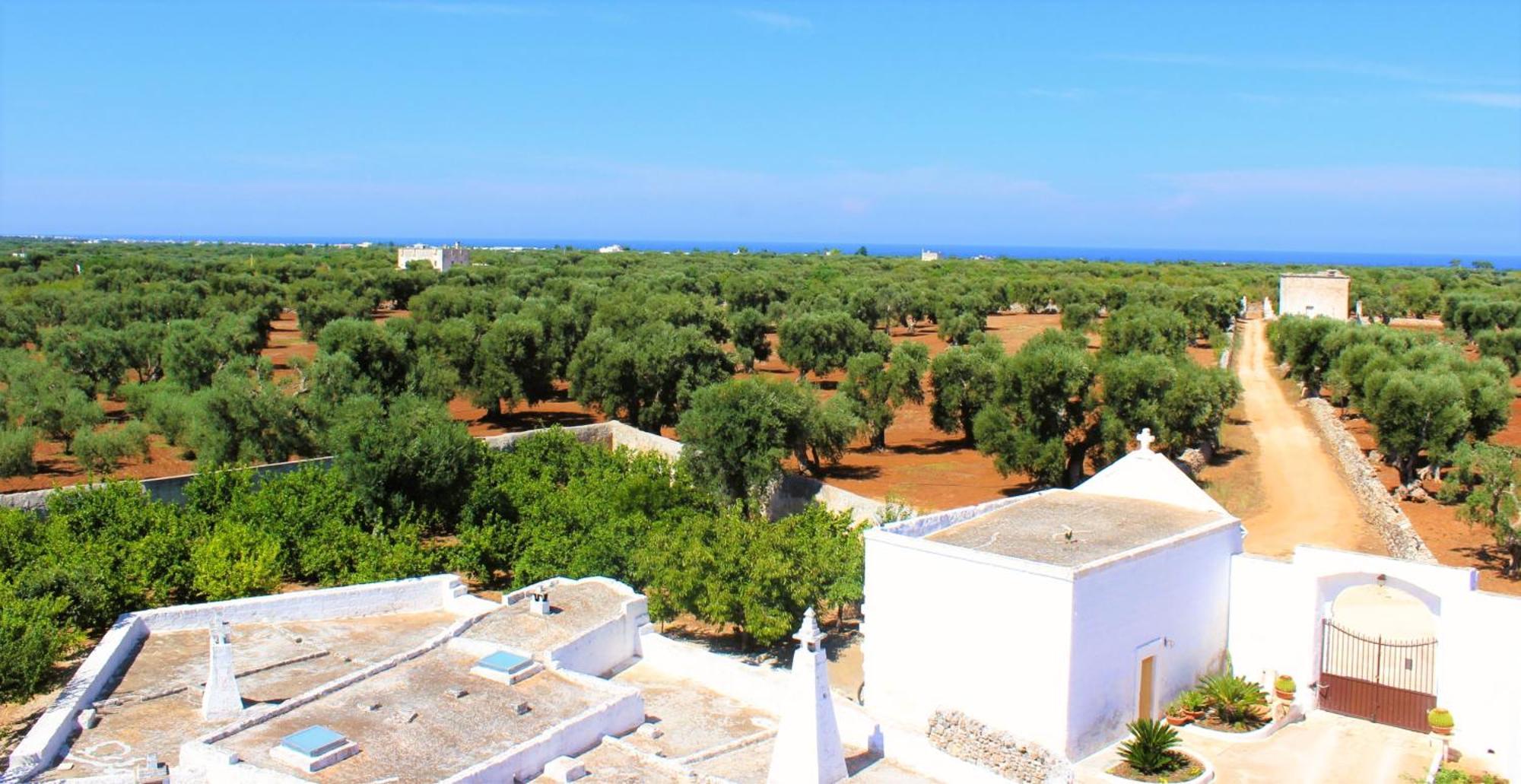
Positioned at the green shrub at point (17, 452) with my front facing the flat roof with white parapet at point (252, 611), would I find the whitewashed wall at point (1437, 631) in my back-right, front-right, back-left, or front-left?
front-left

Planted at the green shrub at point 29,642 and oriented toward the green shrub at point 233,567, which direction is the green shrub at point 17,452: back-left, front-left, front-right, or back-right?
front-left

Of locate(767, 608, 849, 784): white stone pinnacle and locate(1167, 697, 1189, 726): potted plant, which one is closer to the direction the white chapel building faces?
the potted plant

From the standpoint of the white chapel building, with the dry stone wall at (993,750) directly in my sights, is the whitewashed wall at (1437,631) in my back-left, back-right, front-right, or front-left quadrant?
back-left

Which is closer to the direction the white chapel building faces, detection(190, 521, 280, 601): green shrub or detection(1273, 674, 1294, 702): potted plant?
the potted plant
